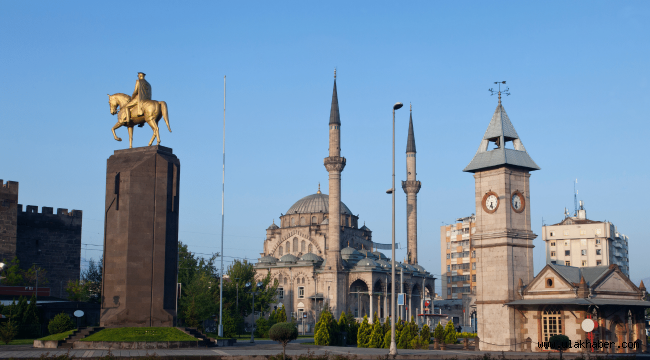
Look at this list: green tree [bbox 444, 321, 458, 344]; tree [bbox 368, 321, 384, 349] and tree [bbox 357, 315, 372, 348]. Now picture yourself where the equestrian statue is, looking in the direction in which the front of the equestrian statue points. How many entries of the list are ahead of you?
0

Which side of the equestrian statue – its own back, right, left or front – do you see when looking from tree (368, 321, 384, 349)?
back

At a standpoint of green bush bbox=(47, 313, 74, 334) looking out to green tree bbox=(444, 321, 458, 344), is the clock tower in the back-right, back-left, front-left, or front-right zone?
front-right

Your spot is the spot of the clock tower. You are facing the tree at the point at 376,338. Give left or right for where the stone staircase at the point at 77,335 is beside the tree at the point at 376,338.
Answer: left

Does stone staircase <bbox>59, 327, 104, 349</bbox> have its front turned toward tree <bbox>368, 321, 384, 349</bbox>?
no

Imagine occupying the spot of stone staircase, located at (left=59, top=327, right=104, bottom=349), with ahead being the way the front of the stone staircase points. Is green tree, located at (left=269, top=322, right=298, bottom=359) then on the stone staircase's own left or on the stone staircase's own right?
on the stone staircase's own left

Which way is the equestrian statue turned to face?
to the viewer's left

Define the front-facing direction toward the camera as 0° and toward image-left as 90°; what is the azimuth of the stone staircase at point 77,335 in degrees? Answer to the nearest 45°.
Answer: approximately 45°

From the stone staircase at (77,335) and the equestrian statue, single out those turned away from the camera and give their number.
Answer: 0

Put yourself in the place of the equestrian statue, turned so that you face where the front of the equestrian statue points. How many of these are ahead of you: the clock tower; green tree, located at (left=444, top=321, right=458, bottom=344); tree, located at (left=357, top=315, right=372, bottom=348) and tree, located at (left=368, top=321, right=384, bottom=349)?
0
